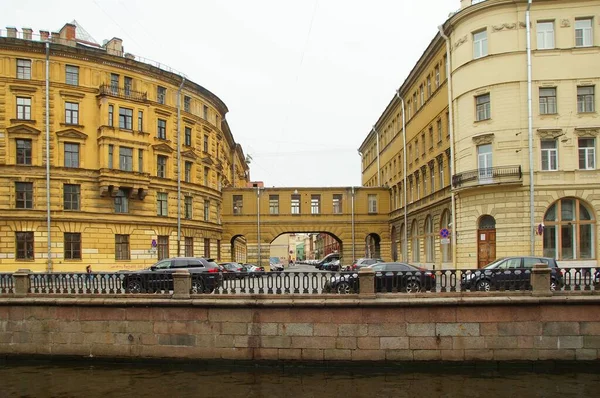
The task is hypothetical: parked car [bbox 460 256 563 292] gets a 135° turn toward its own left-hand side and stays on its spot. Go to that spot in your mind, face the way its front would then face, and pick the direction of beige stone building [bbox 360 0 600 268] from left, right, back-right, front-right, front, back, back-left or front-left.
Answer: back-left

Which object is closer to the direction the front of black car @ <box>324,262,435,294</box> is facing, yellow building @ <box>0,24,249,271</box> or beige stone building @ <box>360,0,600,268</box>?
the yellow building

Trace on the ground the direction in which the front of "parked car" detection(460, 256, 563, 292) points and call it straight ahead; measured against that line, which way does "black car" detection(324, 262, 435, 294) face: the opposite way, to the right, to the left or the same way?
the same way

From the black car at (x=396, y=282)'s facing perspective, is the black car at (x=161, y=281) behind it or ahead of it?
ahead

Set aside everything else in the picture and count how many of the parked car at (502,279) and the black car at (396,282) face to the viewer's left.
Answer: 2

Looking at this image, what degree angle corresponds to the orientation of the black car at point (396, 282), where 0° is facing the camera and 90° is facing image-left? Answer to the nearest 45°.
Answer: approximately 90°

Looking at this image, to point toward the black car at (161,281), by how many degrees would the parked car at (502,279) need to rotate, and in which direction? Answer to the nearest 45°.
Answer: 0° — it already faces it

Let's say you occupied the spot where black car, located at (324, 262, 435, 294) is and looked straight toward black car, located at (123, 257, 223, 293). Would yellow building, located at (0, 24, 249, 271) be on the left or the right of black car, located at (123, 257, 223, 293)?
right

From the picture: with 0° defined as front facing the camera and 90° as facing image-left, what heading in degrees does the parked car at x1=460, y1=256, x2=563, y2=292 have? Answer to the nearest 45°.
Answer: approximately 90°

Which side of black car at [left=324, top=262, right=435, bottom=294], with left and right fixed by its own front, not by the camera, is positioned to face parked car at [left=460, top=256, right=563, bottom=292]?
back
